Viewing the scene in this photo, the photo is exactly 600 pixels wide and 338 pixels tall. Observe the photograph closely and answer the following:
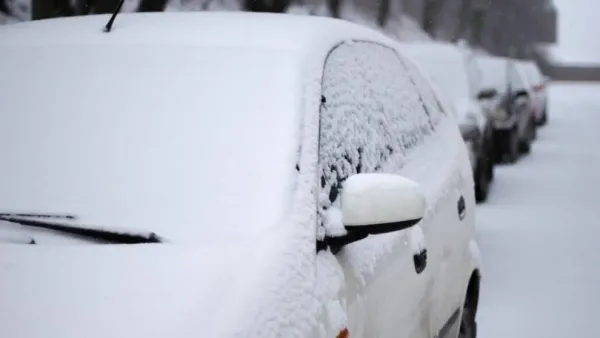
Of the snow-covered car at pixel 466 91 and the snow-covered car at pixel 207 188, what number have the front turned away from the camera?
0

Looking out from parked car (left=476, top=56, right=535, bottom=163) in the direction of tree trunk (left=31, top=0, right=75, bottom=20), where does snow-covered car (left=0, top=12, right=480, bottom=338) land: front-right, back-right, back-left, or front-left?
front-left

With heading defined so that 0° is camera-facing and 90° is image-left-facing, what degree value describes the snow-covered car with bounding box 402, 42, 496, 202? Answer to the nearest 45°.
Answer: approximately 0°

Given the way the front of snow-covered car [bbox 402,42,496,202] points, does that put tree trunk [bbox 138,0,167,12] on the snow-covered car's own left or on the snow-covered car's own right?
on the snow-covered car's own right

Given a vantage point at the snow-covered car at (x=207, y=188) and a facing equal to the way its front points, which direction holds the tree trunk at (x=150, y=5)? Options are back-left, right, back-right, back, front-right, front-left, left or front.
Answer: back-right

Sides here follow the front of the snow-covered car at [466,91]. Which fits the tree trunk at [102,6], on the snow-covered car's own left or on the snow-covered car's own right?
on the snow-covered car's own right

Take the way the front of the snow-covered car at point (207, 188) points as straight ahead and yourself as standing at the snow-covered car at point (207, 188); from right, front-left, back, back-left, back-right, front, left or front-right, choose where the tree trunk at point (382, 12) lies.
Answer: back-right

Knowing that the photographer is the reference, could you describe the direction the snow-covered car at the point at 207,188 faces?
facing the viewer and to the left of the viewer

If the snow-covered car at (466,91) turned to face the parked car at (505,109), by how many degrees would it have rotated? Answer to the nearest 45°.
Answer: approximately 180°

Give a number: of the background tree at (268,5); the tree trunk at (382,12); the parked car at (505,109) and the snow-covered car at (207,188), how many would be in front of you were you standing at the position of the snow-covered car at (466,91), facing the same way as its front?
1
